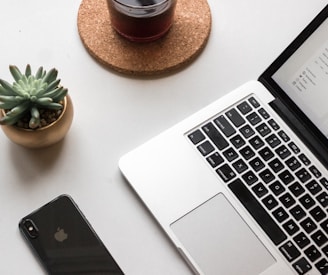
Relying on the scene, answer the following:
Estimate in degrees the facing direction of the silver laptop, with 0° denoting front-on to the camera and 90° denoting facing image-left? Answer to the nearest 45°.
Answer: approximately 45°
